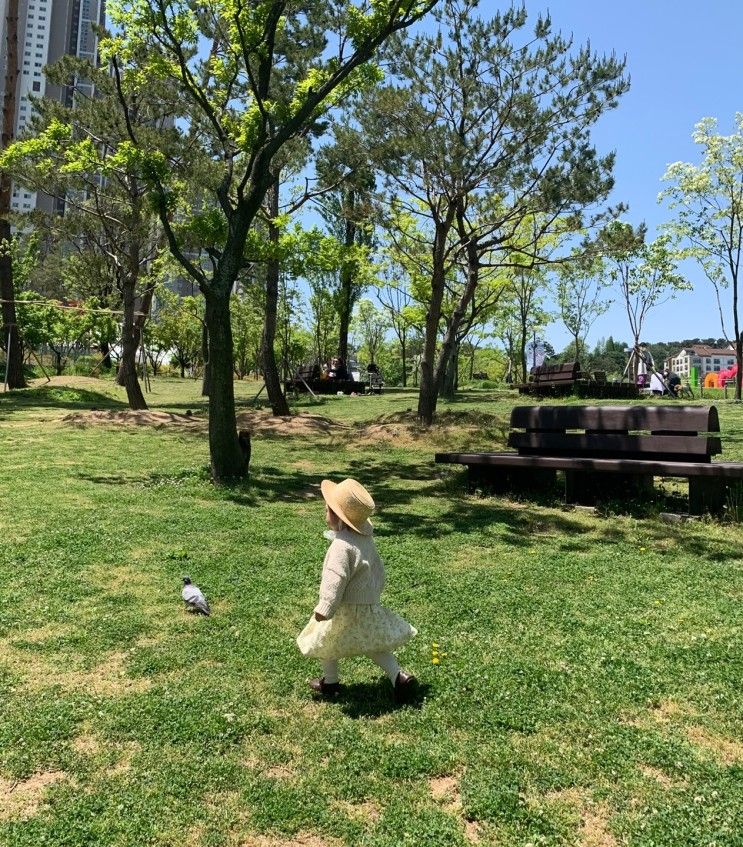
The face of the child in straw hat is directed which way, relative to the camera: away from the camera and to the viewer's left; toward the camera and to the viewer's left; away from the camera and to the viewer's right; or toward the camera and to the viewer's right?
away from the camera and to the viewer's left

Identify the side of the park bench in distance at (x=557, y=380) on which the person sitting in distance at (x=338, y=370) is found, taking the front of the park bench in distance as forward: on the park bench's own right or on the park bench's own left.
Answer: on the park bench's own right

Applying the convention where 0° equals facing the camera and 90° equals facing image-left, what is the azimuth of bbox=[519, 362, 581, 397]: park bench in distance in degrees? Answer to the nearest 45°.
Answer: approximately 45°

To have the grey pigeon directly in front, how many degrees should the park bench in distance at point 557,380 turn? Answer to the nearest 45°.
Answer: approximately 45° to its left

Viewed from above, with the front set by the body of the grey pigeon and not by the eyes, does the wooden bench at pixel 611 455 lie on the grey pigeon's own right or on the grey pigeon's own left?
on the grey pigeon's own right

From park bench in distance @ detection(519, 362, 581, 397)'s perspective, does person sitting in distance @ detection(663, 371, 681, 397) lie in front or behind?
behind

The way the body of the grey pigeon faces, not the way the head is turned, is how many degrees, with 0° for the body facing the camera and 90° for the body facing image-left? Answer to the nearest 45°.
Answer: approximately 135°

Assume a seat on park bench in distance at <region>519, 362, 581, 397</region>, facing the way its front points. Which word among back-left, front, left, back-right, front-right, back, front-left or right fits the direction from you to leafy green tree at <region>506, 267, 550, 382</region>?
back-right

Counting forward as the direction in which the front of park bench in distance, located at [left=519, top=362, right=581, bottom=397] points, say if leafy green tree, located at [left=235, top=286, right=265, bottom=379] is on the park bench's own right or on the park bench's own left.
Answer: on the park bench's own right
